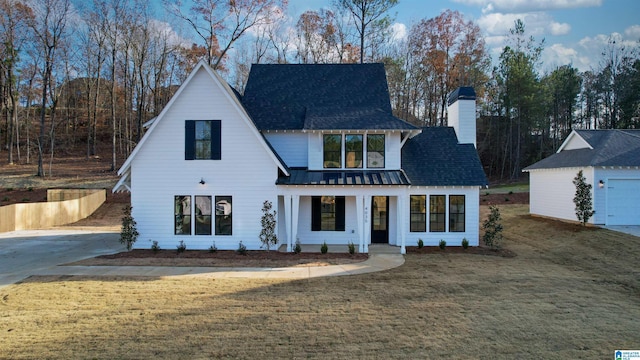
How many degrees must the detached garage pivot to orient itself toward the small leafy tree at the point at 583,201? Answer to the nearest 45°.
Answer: approximately 45° to its right

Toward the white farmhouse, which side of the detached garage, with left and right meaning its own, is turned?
right

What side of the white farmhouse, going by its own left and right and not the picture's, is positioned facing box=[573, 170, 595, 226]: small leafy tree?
left

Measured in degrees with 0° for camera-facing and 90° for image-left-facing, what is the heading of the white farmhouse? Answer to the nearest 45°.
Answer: approximately 0°

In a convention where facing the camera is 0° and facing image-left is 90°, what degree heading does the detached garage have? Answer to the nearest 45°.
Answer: approximately 315°

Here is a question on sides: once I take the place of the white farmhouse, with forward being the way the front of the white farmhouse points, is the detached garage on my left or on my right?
on my left

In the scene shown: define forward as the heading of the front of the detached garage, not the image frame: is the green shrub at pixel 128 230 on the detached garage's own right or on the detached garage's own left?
on the detached garage's own right

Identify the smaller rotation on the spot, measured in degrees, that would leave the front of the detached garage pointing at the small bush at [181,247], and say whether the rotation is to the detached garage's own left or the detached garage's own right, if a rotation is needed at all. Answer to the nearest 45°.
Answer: approximately 90° to the detached garage's own right
